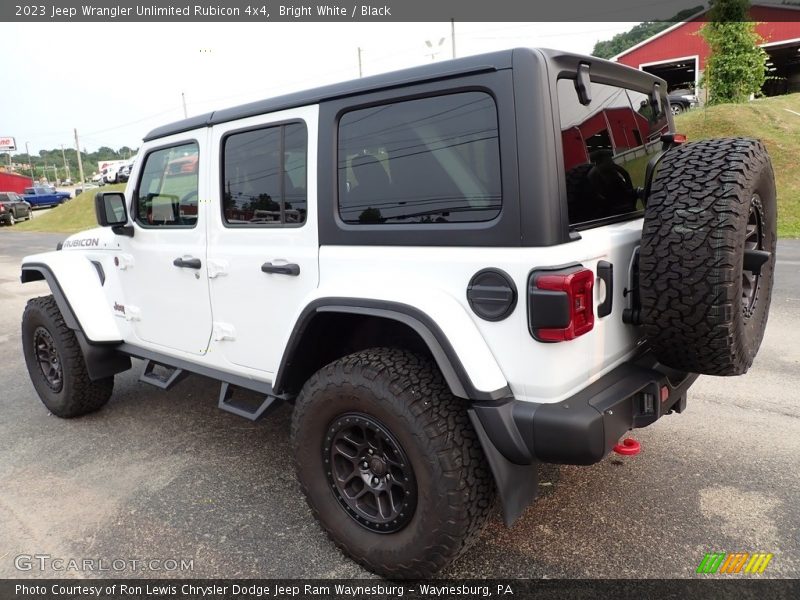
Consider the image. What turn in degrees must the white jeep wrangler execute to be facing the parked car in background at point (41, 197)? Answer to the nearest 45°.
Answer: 0° — it already faces it

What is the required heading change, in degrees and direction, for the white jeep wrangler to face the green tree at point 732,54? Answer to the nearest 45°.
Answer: approximately 90° to its right

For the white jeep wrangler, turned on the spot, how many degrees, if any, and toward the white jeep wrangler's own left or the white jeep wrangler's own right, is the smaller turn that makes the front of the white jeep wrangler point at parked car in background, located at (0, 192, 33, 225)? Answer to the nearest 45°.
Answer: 0° — it already faces it

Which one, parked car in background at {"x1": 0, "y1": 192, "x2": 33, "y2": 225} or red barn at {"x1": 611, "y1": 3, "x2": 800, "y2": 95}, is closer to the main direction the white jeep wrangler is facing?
the parked car in background

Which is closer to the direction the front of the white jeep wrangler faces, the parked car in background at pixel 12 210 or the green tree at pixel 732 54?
the parked car in background

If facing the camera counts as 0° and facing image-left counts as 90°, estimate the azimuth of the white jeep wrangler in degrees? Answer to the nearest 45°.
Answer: approximately 135°

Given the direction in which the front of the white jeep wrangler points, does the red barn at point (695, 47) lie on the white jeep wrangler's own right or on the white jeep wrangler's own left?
on the white jeep wrangler's own right
